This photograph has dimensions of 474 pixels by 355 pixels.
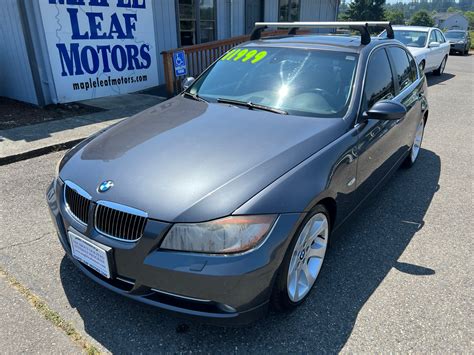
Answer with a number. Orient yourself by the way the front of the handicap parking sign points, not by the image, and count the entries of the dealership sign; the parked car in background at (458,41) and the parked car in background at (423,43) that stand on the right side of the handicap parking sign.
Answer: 1

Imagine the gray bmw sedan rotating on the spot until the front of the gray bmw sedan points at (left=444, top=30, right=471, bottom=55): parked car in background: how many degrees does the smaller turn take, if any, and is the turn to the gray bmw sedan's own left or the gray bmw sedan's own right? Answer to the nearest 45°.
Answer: approximately 180°

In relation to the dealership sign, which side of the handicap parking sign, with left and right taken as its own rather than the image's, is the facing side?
right

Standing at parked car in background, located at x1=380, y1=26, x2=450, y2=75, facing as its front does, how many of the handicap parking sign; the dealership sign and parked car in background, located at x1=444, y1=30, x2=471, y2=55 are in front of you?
2

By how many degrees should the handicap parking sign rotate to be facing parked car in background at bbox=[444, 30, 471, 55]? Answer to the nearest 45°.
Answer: approximately 135° to its left

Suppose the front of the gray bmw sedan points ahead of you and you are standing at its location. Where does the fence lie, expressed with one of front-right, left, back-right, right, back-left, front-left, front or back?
back-right

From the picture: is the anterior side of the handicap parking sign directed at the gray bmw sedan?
yes

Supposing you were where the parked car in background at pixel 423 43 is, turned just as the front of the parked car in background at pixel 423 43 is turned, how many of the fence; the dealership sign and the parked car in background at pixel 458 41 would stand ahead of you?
2

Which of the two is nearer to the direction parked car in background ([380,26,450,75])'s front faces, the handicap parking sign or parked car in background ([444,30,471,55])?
the handicap parking sign

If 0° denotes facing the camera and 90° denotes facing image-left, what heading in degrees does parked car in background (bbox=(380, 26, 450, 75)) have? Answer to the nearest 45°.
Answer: approximately 45°

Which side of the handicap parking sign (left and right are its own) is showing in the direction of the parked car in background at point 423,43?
left

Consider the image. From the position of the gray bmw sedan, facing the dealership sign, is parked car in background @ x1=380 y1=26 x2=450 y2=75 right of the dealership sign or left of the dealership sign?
right

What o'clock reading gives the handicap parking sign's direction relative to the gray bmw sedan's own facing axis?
The handicap parking sign is roughly at 4 o'clock from the gray bmw sedan.
